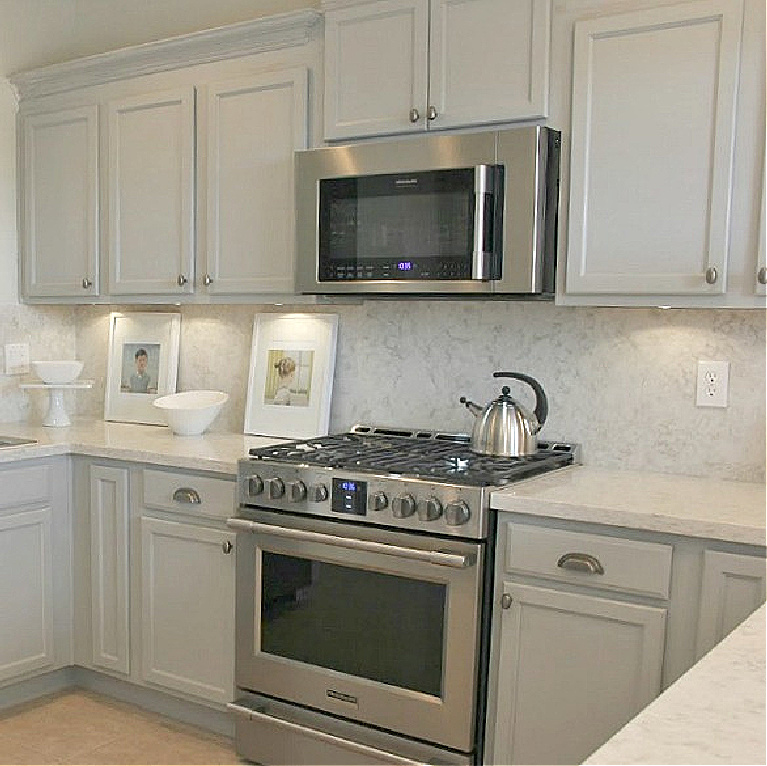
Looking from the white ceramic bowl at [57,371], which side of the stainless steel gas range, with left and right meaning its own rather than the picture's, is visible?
right

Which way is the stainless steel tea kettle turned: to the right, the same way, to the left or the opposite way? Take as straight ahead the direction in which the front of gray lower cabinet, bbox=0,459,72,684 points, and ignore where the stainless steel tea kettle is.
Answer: the opposite way

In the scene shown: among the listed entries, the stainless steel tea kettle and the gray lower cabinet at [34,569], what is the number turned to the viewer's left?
1

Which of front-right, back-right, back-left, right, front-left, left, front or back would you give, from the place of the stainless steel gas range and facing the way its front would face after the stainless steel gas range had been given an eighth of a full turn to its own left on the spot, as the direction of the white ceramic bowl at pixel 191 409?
back-right

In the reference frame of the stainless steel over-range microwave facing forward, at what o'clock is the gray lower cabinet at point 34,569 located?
The gray lower cabinet is roughly at 2 o'clock from the stainless steel over-range microwave.

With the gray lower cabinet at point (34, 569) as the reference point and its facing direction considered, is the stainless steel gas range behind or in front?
in front

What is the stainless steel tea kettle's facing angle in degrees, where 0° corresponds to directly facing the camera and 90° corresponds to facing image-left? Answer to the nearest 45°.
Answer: approximately 90°

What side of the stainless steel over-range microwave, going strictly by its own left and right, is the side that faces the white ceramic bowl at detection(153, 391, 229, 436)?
right

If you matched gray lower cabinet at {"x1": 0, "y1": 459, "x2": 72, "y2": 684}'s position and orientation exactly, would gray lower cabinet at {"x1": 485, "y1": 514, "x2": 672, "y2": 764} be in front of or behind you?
in front

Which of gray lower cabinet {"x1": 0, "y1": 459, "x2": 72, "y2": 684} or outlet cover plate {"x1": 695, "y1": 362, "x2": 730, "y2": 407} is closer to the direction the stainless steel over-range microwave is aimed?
the gray lower cabinet

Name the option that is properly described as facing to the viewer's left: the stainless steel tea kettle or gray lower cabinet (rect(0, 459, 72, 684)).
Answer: the stainless steel tea kettle
